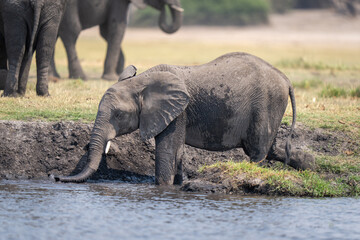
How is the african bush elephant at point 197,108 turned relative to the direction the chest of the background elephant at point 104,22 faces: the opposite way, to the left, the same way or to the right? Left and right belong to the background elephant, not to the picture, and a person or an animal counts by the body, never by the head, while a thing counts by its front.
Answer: the opposite way

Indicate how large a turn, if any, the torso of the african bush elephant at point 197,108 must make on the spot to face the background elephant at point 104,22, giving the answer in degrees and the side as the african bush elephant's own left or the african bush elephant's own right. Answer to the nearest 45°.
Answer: approximately 90° to the african bush elephant's own right

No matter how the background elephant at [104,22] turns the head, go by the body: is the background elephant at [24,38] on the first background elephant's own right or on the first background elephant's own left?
on the first background elephant's own right

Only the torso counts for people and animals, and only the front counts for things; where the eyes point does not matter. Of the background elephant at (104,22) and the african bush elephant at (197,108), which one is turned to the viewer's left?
the african bush elephant

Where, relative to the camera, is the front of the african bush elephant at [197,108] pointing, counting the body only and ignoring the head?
to the viewer's left

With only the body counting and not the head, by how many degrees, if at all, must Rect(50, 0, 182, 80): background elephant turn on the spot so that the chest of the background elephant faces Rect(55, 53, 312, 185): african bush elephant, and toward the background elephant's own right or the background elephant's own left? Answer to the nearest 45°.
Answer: approximately 90° to the background elephant's own right

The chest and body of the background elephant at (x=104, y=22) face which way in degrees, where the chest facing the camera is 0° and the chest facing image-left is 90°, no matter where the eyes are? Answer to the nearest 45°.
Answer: approximately 270°

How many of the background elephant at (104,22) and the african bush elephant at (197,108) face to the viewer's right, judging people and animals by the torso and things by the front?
1
